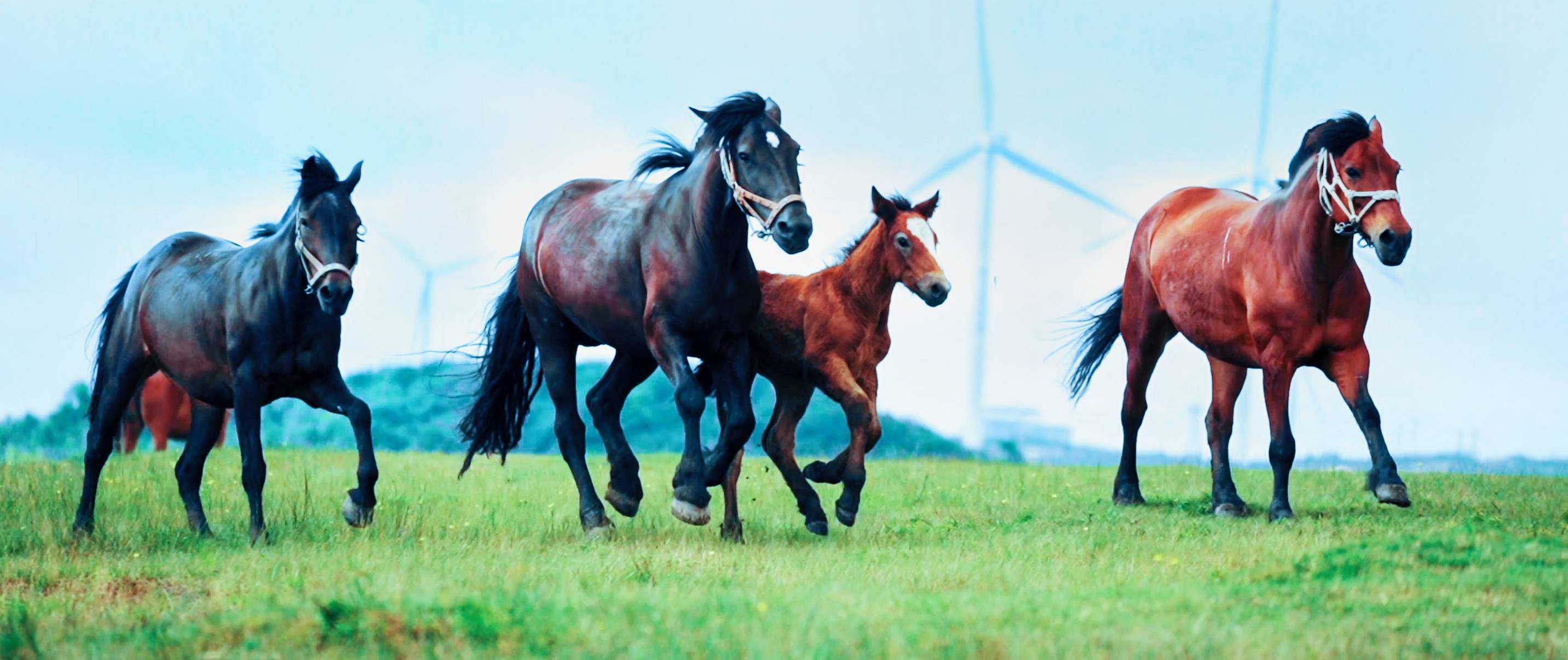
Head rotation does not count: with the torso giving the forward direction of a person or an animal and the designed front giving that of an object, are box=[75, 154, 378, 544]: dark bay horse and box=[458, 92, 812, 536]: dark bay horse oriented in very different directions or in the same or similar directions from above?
same or similar directions

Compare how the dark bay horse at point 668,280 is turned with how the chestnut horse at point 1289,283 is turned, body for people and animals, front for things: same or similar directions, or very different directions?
same or similar directions

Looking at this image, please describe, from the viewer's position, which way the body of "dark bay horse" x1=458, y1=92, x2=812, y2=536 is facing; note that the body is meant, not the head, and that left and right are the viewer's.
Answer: facing the viewer and to the right of the viewer

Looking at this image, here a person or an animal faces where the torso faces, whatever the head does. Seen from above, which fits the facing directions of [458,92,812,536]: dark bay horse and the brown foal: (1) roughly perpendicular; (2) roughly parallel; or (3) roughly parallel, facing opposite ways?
roughly parallel

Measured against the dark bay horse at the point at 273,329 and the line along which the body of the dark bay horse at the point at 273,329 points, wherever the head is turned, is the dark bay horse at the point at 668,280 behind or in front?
in front

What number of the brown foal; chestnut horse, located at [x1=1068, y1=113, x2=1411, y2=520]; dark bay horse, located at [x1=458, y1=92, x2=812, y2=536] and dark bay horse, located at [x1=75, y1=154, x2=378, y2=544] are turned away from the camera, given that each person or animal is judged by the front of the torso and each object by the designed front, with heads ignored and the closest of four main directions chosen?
0

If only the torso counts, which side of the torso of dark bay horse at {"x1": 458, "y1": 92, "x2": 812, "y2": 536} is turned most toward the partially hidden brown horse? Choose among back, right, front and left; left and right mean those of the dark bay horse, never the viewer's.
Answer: back

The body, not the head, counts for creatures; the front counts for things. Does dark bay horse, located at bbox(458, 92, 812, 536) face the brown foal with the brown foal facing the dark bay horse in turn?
no

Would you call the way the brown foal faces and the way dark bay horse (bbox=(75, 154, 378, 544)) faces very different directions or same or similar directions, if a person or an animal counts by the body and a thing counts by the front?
same or similar directions

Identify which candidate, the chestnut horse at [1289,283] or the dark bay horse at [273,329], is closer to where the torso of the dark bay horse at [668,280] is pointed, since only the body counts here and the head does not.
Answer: the chestnut horse

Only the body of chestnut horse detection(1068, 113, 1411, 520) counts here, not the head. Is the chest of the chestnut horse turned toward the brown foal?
no

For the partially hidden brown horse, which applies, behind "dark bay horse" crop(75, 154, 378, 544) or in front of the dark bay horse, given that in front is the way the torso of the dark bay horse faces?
behind

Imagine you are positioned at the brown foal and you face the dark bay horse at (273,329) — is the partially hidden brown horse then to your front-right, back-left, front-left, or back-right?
front-right

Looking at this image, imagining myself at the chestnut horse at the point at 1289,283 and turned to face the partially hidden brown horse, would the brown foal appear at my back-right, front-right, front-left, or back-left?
front-left
